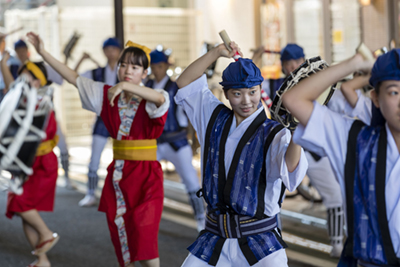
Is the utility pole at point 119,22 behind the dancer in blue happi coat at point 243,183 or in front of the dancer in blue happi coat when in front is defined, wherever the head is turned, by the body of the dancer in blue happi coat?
behind

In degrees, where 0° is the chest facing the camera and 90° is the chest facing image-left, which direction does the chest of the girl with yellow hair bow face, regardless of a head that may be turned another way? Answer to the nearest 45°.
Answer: approximately 45°

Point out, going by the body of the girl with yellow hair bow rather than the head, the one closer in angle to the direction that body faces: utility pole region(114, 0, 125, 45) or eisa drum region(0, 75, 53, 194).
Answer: the eisa drum

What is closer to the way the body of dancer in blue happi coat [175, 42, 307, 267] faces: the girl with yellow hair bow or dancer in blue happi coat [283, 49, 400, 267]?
the dancer in blue happi coat

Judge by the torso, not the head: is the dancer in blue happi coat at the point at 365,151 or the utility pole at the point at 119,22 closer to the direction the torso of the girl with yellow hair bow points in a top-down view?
the dancer in blue happi coat

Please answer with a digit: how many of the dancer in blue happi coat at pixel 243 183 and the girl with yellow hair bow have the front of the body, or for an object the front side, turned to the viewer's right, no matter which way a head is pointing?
0

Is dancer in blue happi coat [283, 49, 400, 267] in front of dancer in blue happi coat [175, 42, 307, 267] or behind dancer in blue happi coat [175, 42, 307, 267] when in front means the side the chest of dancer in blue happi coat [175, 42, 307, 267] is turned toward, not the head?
in front

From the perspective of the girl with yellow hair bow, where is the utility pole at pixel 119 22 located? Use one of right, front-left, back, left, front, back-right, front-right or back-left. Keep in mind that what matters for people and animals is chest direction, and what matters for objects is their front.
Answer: back-right

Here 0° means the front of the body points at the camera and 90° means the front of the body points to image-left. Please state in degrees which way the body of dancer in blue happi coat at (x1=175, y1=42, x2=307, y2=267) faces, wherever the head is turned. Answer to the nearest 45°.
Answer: approximately 0°
